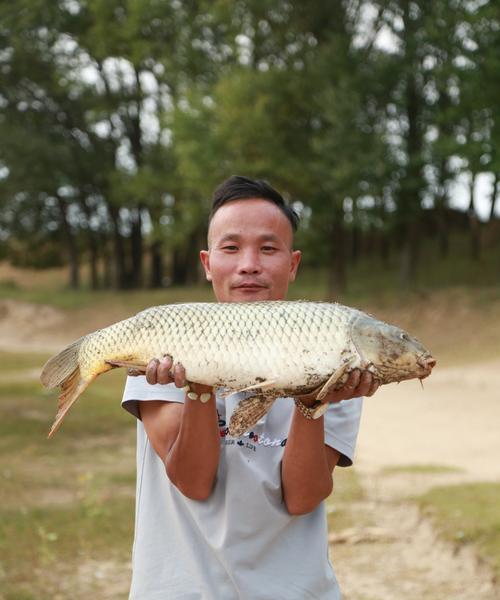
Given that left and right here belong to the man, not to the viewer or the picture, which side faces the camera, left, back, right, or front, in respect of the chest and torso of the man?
front

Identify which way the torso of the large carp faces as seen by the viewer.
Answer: to the viewer's right
